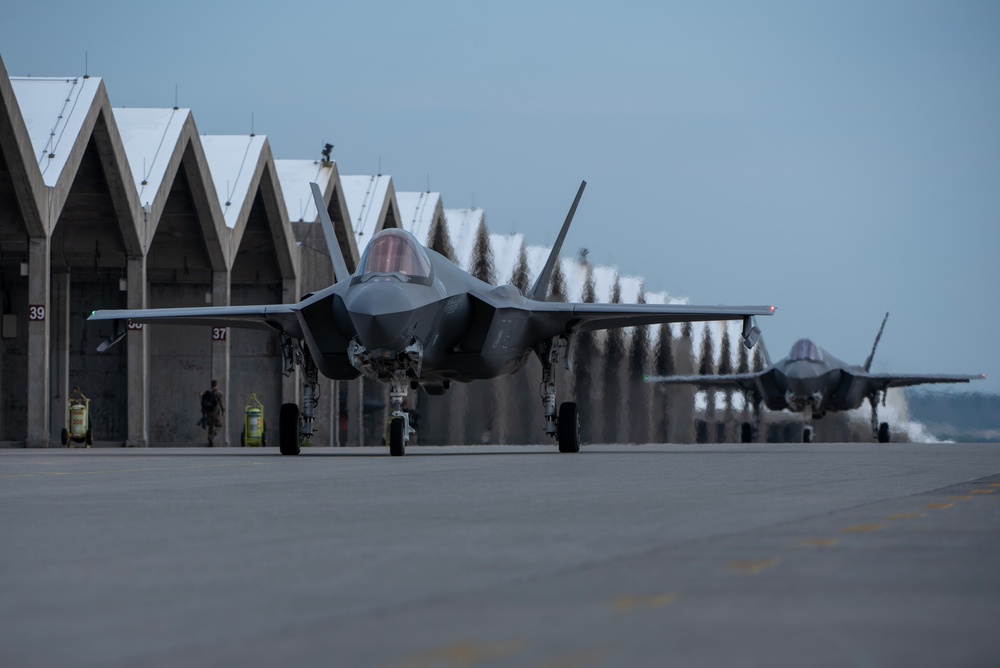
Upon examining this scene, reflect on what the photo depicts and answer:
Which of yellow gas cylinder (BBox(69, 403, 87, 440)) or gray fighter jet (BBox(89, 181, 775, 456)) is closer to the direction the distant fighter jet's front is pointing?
the gray fighter jet

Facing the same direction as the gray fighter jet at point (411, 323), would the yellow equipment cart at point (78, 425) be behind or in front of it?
behind

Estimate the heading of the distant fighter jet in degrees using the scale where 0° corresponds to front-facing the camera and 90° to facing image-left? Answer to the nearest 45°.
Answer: approximately 0°

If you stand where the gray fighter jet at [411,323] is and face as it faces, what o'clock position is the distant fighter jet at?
The distant fighter jet is roughly at 7 o'clock from the gray fighter jet.

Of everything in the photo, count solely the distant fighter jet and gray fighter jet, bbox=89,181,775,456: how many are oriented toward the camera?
2

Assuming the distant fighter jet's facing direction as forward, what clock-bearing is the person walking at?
The person walking is roughly at 2 o'clock from the distant fighter jet.

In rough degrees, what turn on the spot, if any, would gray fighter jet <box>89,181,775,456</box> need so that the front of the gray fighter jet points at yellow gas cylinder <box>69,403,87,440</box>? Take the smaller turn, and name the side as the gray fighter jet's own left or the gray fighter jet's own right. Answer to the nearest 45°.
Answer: approximately 135° to the gray fighter jet's own right
